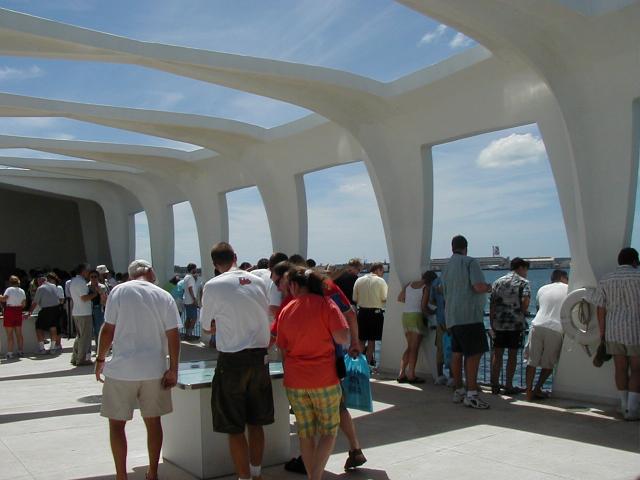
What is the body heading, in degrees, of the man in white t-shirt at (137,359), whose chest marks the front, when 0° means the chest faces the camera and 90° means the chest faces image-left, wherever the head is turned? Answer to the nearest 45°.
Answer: approximately 180°

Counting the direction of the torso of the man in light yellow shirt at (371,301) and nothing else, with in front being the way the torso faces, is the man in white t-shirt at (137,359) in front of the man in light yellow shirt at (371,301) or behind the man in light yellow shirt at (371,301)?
behind

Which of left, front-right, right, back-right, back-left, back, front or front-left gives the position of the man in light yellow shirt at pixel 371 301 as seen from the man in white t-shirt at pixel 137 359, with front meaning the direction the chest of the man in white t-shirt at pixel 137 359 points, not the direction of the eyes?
front-right
